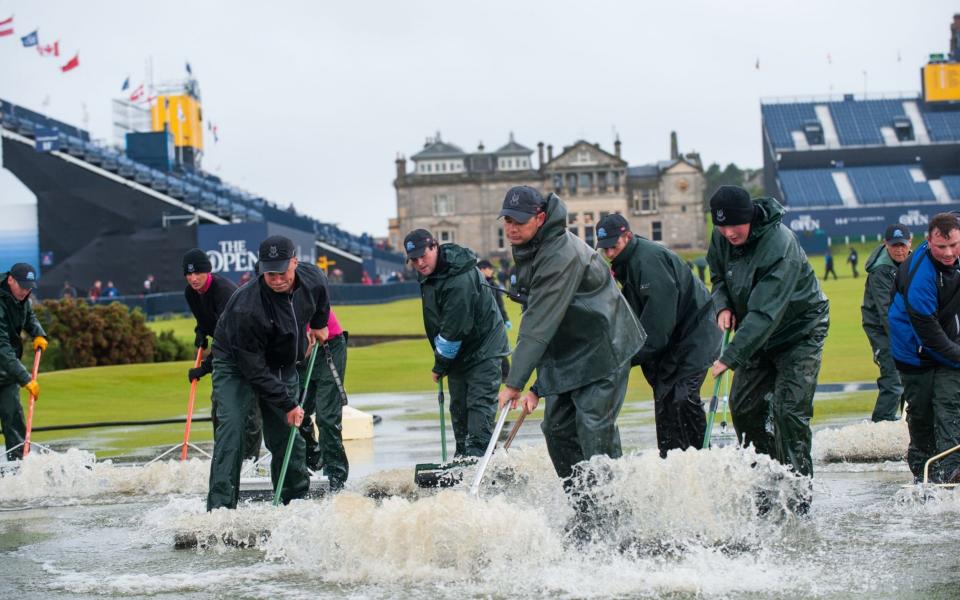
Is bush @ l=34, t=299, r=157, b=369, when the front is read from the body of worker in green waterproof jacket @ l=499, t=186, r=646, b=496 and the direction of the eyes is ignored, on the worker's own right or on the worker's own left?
on the worker's own right

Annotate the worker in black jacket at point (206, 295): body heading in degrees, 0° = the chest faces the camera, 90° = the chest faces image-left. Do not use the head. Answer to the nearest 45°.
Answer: approximately 45°

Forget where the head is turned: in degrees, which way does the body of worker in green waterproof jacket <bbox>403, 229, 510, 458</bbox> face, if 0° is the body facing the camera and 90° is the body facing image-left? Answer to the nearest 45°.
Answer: approximately 45°

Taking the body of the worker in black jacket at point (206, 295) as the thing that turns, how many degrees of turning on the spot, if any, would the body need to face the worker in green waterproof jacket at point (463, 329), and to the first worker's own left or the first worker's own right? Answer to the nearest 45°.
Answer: approximately 90° to the first worker's own left

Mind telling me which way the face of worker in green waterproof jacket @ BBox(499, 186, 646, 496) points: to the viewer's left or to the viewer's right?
to the viewer's left

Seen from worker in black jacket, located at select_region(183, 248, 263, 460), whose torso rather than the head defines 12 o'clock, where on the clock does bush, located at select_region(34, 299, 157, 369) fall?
The bush is roughly at 4 o'clock from the worker in black jacket.
